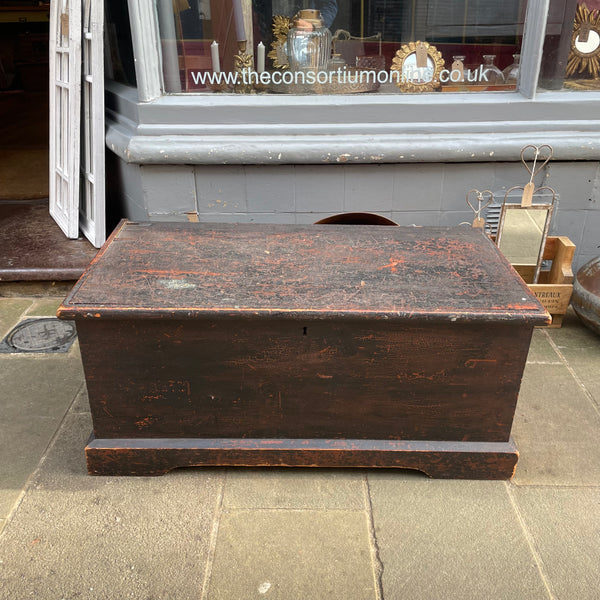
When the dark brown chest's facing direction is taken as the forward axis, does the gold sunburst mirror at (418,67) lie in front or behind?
behind

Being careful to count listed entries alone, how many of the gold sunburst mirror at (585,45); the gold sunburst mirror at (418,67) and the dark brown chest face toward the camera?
3

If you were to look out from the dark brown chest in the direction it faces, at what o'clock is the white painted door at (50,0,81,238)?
The white painted door is roughly at 5 o'clock from the dark brown chest.

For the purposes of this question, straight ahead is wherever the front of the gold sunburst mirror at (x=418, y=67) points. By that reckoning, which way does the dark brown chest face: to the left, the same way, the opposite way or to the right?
the same way

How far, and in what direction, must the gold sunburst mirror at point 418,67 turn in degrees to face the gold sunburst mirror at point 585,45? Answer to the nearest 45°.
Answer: approximately 90° to its left

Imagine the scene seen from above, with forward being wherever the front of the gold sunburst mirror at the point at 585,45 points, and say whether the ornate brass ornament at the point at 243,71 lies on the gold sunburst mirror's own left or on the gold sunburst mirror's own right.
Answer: on the gold sunburst mirror's own right

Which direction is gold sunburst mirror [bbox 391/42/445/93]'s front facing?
toward the camera

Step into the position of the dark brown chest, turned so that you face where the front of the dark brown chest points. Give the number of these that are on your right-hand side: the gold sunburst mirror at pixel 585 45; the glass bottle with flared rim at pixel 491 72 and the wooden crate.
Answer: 0

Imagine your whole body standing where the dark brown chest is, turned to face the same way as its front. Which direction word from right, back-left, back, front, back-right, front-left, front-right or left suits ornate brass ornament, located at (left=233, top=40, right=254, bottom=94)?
back

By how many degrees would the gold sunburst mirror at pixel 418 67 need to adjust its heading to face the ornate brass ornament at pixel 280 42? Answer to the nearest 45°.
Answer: approximately 90° to its right

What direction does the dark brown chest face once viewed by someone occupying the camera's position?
facing the viewer

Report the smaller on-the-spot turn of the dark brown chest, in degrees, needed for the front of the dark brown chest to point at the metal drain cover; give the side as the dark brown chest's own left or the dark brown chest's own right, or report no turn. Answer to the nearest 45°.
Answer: approximately 135° to the dark brown chest's own right

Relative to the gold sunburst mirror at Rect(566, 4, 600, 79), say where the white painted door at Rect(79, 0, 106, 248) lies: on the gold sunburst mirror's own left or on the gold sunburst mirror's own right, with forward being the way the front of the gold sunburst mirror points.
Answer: on the gold sunburst mirror's own right
